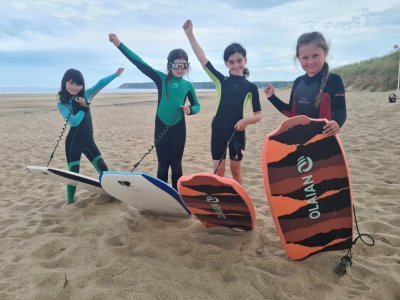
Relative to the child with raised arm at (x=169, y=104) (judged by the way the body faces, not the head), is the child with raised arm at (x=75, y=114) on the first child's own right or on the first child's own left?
on the first child's own right

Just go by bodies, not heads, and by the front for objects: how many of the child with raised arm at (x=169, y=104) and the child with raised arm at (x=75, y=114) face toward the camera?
2

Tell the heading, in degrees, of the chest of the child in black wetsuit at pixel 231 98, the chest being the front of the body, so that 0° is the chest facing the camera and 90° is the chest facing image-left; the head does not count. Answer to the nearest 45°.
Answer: approximately 0°

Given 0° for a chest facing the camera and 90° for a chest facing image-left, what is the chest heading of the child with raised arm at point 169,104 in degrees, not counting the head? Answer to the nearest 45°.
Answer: approximately 0°

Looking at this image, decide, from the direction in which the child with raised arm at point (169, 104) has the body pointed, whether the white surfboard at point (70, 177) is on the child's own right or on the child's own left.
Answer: on the child's own right

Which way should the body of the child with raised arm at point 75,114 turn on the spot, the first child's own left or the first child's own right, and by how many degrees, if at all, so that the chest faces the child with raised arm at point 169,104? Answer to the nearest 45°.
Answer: approximately 45° to the first child's own left

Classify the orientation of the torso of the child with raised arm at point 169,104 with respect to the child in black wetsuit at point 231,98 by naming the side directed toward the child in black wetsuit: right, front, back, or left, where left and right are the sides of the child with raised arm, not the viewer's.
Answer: left

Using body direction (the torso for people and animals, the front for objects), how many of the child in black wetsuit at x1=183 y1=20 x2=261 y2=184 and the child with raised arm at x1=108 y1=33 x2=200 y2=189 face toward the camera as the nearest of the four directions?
2

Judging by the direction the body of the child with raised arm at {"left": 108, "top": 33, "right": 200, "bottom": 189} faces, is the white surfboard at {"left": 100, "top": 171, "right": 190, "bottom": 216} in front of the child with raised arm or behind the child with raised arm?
in front
